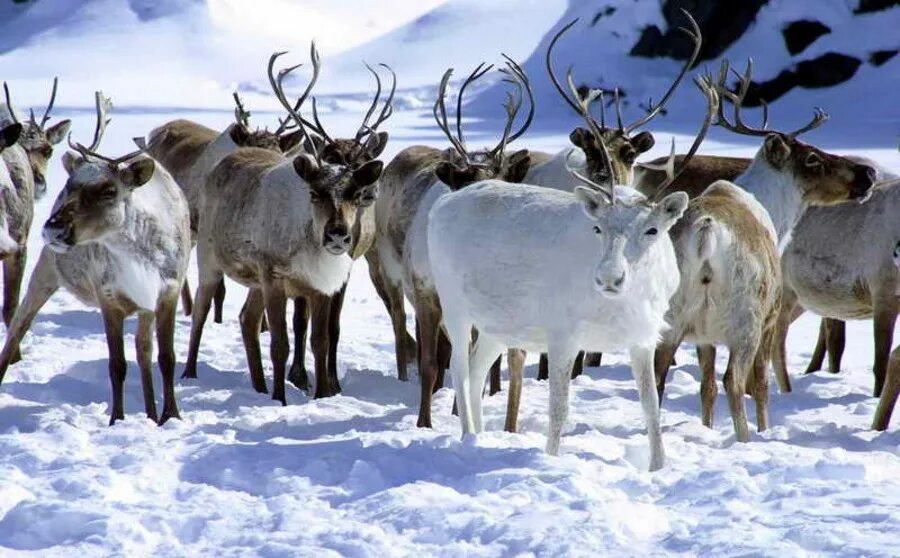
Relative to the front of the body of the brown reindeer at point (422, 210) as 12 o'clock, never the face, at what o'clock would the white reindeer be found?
The white reindeer is roughly at 1 o'clock from the brown reindeer.

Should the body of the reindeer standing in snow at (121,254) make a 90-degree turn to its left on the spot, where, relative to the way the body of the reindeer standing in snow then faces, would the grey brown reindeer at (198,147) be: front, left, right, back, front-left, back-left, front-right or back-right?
front-left

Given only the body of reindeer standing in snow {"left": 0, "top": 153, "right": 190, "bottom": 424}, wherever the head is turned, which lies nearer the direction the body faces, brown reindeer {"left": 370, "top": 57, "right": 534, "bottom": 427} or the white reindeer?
the white reindeer

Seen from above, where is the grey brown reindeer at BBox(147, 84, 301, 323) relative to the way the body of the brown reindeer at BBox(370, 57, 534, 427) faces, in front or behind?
behind

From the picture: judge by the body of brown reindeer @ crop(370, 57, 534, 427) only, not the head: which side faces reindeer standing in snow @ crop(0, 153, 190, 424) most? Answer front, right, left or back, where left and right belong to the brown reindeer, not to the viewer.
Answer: right

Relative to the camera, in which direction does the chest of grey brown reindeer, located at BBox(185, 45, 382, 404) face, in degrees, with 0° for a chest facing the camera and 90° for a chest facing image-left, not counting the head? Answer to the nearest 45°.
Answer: approximately 315°

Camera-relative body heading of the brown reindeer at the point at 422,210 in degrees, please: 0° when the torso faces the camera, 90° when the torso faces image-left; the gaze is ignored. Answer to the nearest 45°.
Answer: approximately 315°

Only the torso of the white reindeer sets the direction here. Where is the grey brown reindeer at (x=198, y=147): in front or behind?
behind

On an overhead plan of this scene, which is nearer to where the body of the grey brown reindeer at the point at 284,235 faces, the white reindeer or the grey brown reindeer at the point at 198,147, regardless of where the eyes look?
the white reindeer
